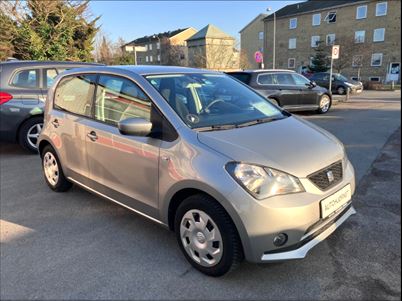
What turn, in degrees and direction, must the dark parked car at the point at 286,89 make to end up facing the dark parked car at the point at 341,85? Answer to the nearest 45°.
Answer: approximately 45° to its left

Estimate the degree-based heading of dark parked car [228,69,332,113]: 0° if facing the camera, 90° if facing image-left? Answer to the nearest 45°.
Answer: approximately 225°

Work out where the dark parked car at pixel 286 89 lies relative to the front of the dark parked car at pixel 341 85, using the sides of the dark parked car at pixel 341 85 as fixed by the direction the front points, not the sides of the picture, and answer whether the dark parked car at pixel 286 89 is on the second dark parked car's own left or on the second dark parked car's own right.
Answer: on the second dark parked car's own right

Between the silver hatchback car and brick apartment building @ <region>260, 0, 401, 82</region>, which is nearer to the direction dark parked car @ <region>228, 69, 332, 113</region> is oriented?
the brick apartment building

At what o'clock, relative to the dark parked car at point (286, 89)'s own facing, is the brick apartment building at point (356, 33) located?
The brick apartment building is roughly at 11 o'clock from the dark parked car.

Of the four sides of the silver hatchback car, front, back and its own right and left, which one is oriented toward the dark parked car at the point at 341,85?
left

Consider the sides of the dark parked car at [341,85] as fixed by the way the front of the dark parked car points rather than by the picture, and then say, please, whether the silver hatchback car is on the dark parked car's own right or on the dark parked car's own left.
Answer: on the dark parked car's own right

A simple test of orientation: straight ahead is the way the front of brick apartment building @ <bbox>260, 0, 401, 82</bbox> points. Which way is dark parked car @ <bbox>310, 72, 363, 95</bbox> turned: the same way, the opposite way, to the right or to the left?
to the left

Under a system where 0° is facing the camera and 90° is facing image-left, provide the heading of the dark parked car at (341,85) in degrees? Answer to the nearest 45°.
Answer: approximately 315°

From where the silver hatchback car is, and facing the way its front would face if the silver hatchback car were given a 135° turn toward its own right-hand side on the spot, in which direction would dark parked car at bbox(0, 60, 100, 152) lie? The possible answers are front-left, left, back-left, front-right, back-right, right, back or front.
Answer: front-right
